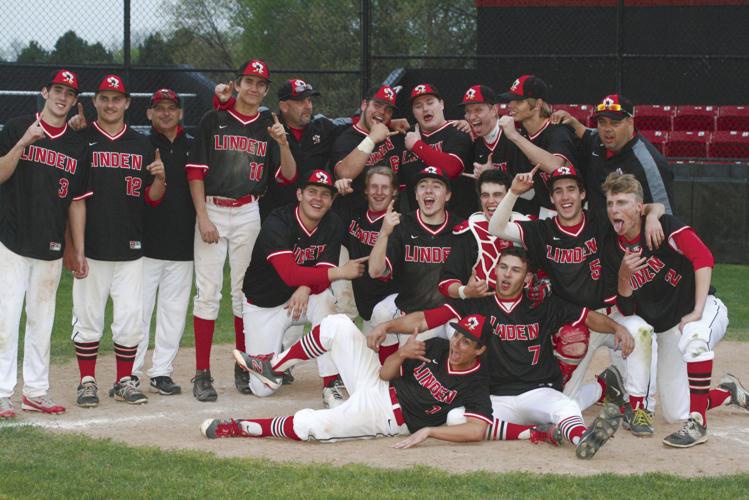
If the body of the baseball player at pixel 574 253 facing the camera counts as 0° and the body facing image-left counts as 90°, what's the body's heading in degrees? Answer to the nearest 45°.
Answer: approximately 0°

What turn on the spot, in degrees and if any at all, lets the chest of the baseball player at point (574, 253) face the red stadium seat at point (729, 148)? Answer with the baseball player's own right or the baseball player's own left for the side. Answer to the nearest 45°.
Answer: approximately 180°

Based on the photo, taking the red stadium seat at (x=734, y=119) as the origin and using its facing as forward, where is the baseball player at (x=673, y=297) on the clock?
The baseball player is roughly at 12 o'clock from the red stadium seat.

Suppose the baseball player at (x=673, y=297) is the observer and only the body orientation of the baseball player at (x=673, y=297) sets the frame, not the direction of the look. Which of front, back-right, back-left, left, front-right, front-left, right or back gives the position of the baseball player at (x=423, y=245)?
front-right

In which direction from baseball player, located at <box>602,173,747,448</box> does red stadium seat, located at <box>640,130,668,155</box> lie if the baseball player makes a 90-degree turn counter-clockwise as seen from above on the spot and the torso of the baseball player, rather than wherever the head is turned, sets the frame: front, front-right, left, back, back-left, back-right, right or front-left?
back-left

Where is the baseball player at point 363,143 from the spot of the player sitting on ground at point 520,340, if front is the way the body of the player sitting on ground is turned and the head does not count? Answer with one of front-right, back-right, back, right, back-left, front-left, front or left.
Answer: back-right

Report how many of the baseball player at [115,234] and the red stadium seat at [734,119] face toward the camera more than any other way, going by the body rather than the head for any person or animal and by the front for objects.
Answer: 2

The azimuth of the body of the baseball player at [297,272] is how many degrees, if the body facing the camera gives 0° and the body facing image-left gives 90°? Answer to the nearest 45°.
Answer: approximately 315°

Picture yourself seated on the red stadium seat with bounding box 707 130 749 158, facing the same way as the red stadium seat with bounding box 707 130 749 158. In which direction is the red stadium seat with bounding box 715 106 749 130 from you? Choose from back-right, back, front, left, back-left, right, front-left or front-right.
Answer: back
